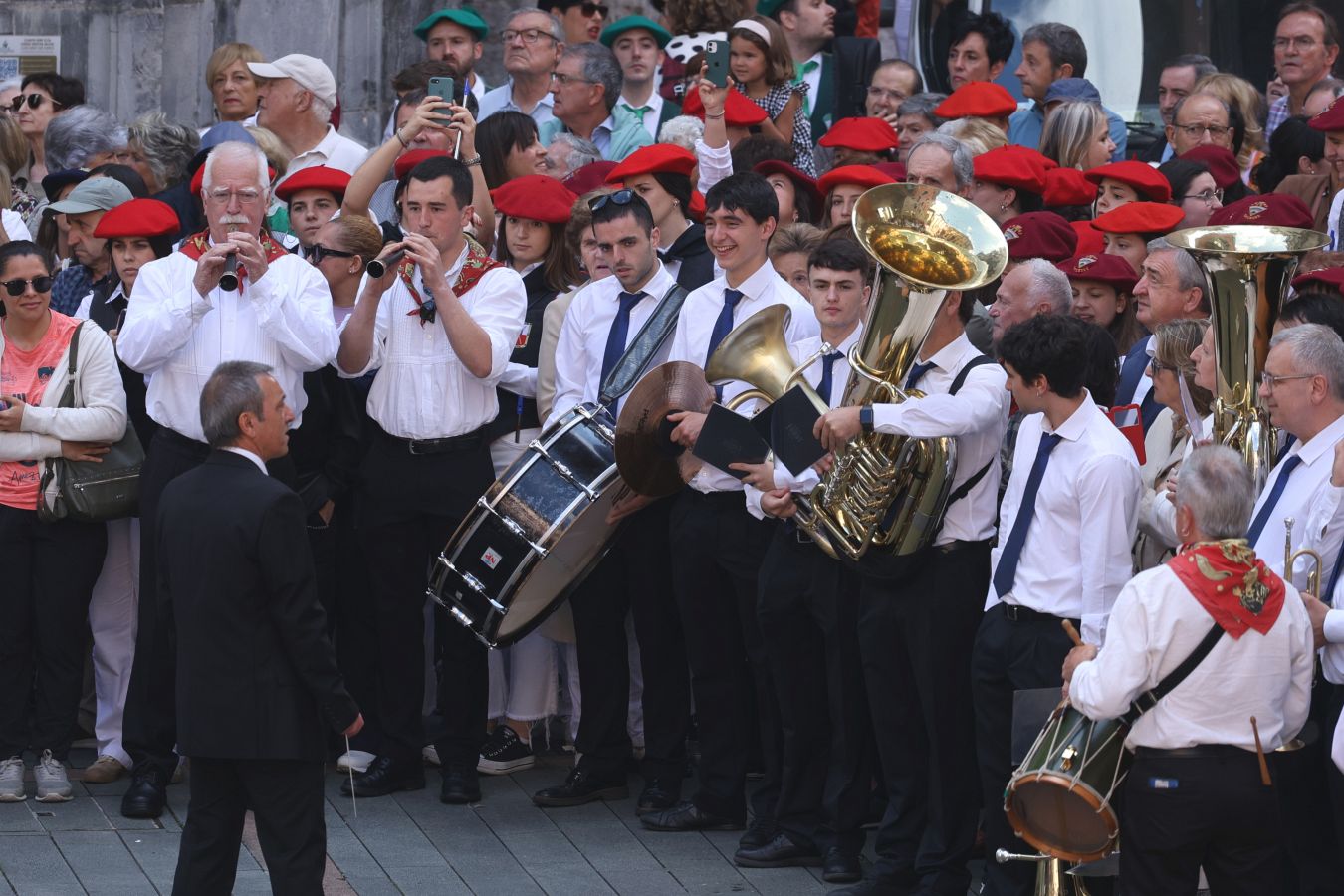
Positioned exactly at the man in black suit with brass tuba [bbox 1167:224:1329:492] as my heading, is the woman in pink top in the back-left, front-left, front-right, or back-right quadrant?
back-left

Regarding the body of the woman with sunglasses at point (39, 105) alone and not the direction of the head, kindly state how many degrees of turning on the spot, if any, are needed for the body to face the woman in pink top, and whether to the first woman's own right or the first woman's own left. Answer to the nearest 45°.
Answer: approximately 45° to the first woman's own left

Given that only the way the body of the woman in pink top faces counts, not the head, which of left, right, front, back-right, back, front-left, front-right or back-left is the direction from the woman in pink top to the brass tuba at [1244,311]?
front-left

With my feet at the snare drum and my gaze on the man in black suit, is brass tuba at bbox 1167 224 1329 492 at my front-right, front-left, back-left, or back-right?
back-right

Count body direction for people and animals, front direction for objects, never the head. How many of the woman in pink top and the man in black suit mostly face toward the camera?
1

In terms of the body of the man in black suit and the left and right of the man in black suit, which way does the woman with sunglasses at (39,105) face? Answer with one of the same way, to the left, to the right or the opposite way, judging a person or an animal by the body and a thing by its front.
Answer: the opposite way

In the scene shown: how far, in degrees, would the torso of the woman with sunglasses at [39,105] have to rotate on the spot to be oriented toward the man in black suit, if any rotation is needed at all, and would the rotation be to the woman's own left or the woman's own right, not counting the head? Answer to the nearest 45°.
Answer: approximately 45° to the woman's own left

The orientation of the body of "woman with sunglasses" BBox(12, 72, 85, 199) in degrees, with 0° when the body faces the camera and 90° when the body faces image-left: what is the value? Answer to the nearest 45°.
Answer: approximately 45°

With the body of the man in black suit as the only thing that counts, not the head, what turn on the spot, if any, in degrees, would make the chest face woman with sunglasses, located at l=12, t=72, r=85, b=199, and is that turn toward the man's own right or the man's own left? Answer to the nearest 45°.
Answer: approximately 45° to the man's own left

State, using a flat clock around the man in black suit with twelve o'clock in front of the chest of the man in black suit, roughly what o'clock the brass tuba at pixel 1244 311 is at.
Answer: The brass tuba is roughly at 2 o'clock from the man in black suit.

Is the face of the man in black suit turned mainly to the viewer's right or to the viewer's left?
to the viewer's right
